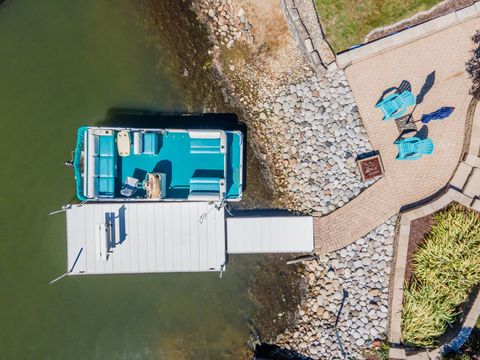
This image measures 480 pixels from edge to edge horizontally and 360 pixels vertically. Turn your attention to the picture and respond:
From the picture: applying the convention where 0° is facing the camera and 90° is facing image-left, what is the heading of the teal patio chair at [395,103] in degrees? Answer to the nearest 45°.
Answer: approximately 45°

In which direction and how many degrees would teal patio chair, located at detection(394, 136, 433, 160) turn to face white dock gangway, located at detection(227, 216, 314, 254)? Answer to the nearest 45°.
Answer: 0° — it already faces it

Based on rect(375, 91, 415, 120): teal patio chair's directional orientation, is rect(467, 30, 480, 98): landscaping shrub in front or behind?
behind

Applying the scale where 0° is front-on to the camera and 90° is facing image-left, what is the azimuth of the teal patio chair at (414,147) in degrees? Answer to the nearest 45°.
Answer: approximately 90°
